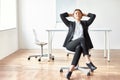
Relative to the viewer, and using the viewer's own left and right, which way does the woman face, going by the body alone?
facing the viewer
